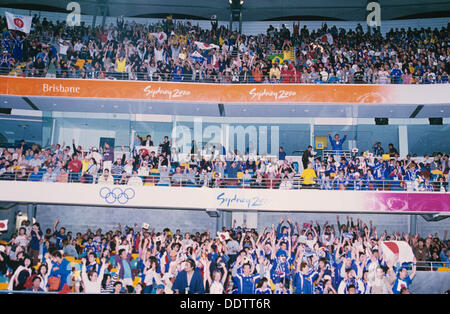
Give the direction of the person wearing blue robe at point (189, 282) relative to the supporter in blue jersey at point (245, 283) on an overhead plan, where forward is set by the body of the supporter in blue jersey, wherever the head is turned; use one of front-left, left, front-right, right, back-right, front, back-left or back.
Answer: front-right

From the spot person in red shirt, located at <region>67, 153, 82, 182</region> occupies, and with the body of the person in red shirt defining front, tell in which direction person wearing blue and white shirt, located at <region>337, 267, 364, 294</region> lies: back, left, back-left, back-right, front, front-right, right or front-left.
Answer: front-left

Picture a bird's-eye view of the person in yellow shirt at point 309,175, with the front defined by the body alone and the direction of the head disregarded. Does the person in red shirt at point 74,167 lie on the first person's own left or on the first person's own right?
on the first person's own right

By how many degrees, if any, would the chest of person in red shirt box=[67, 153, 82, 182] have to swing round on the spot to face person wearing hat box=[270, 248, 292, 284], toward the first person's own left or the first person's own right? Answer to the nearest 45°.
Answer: approximately 45° to the first person's own left

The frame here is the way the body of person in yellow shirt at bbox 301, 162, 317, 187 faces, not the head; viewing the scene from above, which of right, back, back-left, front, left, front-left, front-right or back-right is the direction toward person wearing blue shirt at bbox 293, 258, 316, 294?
front

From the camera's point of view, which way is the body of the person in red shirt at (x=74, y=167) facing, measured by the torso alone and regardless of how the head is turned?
toward the camera

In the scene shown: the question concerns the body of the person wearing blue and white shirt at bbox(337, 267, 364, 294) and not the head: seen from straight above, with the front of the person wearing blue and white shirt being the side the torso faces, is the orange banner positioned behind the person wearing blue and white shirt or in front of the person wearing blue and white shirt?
behind

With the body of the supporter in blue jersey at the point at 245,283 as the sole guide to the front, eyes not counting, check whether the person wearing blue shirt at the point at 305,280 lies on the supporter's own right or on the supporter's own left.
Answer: on the supporter's own left

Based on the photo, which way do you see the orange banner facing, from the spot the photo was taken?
facing the viewer
